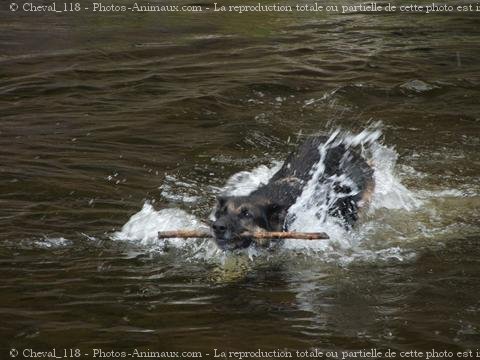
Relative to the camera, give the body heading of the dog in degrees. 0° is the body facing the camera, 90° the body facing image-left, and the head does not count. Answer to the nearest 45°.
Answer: approximately 45°
